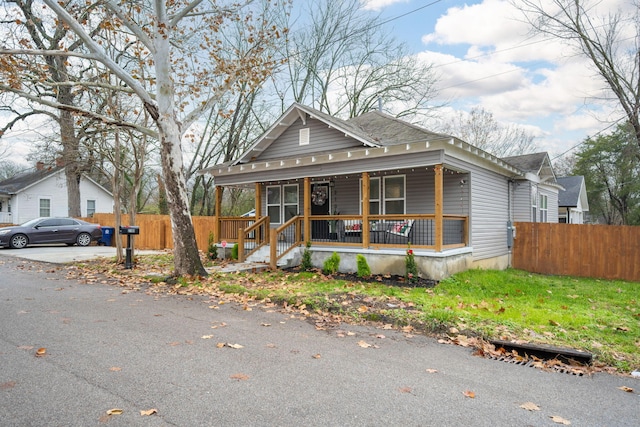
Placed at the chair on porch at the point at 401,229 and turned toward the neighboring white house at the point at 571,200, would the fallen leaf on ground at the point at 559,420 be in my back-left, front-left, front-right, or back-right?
back-right

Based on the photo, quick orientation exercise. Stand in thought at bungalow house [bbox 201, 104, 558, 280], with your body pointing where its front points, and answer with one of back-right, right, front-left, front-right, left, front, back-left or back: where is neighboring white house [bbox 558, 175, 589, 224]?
back

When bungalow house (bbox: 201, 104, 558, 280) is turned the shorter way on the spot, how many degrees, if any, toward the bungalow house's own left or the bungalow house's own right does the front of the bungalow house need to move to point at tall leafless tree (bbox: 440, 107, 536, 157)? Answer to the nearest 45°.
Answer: approximately 135° to the bungalow house's own right

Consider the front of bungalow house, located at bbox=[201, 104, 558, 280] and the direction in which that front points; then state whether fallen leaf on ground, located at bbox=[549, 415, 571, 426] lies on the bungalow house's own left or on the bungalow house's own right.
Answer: on the bungalow house's own left

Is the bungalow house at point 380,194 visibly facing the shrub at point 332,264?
yes

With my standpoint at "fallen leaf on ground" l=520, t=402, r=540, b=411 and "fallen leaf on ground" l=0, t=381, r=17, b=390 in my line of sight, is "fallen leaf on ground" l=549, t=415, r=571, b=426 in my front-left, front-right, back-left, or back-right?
back-left

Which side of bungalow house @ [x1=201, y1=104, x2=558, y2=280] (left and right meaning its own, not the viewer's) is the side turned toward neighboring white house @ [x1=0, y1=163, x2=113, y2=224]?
right

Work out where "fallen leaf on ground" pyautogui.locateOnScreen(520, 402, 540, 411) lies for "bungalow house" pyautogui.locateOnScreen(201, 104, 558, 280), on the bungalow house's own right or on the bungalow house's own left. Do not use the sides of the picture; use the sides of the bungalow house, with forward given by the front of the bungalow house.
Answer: on the bungalow house's own left

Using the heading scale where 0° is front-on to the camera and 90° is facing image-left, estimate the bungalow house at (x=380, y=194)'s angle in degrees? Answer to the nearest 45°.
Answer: approximately 45°

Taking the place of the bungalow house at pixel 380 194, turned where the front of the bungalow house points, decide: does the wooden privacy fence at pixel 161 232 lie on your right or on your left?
on your right
